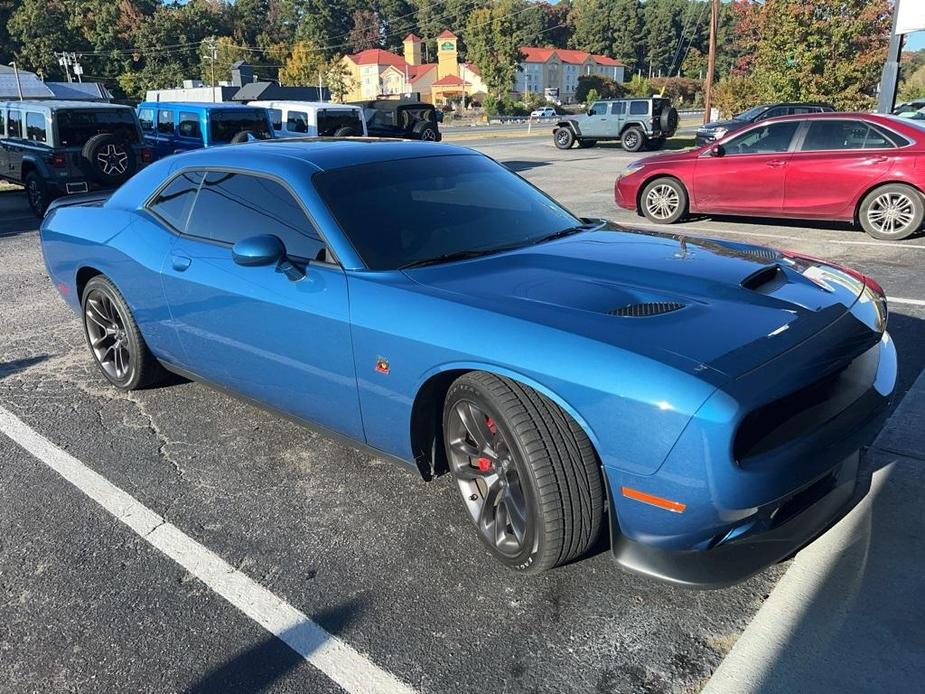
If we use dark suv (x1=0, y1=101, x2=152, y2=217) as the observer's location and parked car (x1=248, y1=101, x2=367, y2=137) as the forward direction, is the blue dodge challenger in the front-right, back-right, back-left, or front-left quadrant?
back-right

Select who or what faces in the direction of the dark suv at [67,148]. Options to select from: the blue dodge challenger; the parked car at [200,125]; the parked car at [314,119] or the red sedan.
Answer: the red sedan

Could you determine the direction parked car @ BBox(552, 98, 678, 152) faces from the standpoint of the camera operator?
facing away from the viewer and to the left of the viewer

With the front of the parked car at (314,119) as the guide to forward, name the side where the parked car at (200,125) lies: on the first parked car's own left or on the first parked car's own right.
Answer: on the first parked car's own left

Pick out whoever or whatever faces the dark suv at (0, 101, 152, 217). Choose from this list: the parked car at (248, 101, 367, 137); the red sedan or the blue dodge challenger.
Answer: the red sedan

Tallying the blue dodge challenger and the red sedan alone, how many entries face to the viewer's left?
1

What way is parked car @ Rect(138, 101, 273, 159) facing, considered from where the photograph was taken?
facing away from the viewer and to the left of the viewer

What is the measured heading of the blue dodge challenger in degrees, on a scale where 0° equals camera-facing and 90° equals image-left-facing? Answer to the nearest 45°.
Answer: approximately 315°

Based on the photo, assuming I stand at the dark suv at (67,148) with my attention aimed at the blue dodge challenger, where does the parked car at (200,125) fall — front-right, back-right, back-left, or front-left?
back-left

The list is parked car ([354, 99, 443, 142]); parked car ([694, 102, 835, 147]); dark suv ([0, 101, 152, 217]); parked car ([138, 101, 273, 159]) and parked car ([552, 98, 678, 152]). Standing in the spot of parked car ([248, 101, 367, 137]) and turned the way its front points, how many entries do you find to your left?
2

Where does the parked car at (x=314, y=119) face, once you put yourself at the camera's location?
facing away from the viewer and to the left of the viewer

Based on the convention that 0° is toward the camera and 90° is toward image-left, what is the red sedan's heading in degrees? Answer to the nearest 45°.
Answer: approximately 90°

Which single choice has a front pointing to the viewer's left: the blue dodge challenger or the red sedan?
the red sedan

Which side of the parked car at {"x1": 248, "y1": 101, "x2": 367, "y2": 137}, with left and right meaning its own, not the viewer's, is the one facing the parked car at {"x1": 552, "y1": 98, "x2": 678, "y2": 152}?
right

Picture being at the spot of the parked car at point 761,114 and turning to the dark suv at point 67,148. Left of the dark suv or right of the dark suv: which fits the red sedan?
left

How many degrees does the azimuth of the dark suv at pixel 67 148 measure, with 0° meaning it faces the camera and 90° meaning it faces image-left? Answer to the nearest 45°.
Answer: approximately 135°

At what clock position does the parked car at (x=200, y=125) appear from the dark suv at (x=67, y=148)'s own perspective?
The parked car is roughly at 3 o'clock from the dark suv.
